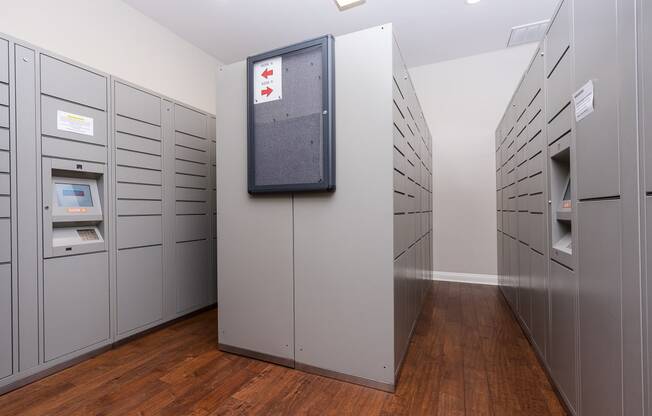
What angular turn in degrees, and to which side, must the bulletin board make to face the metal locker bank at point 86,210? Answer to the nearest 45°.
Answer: approximately 45° to its right

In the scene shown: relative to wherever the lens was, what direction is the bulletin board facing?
facing the viewer and to the left of the viewer

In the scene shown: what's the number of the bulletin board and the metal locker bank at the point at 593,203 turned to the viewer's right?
0

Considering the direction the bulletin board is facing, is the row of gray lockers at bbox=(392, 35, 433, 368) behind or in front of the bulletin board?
behind

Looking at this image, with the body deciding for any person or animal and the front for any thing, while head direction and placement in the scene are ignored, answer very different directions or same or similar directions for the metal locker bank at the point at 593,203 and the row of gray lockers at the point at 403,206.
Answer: very different directions

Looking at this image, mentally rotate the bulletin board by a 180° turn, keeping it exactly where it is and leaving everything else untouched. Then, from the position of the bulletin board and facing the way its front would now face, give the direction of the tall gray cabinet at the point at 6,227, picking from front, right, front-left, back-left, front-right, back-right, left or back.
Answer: back-left

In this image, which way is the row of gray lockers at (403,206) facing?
to the viewer's right

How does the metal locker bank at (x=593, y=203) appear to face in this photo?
to the viewer's left

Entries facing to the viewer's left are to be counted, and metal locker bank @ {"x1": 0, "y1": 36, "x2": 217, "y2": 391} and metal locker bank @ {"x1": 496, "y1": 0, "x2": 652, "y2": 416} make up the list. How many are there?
1

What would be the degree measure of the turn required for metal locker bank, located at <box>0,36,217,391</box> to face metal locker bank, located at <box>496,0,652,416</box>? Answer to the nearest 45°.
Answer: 0° — it already faces it

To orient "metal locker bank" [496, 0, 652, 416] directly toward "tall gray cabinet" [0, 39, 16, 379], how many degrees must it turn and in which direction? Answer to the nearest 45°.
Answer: approximately 45° to its left

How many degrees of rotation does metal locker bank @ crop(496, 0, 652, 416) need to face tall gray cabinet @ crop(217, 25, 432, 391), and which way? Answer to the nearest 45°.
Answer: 0° — it already faces it

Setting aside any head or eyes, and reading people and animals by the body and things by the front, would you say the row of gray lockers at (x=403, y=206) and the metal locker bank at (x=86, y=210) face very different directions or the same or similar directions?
same or similar directions

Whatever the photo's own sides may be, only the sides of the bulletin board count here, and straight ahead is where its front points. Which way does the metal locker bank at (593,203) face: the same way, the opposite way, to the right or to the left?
to the right

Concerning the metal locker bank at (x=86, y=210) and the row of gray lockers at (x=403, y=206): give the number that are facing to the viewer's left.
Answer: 0

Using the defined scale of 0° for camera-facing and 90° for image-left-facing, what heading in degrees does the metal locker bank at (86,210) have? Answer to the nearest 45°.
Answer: approximately 315°

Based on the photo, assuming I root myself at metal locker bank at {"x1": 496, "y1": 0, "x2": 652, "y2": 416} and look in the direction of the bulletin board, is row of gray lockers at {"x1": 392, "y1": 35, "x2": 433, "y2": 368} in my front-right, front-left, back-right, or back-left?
front-right
